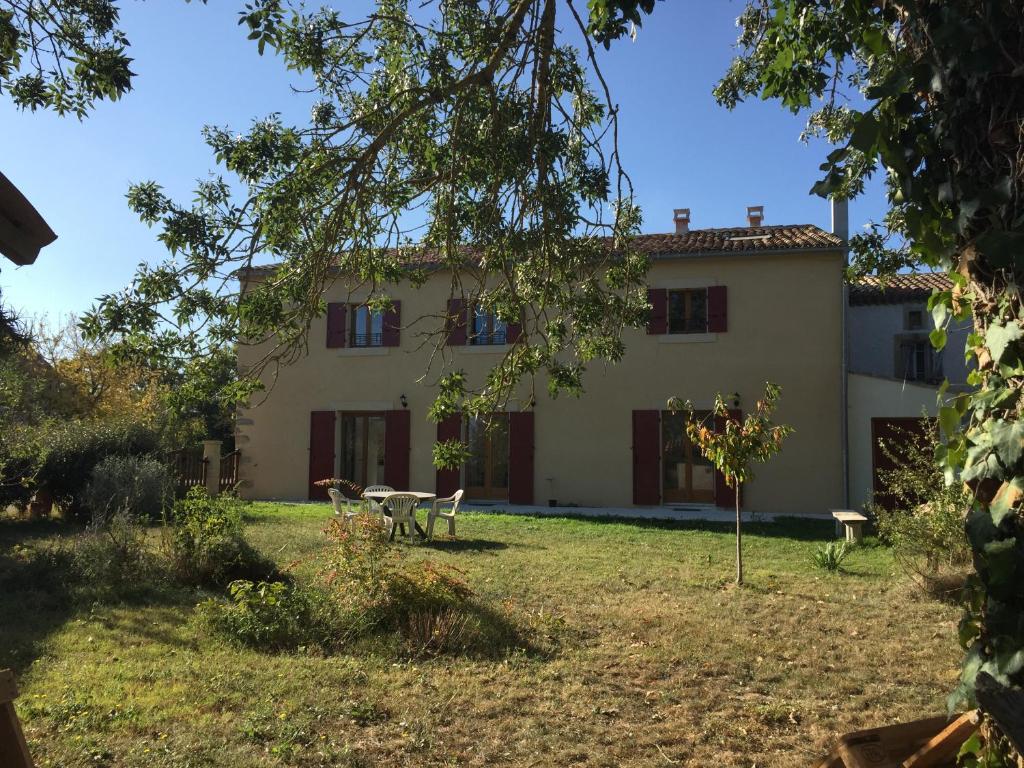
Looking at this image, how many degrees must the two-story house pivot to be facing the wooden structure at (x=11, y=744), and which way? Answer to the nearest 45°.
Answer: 0° — it already faces it

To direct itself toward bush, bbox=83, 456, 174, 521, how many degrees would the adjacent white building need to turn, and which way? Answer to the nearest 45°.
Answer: approximately 45° to its right

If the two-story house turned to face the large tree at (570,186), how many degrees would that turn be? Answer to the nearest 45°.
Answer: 0° — it already faces it

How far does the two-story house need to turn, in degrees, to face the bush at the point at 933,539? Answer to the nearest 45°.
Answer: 0° — it already faces it

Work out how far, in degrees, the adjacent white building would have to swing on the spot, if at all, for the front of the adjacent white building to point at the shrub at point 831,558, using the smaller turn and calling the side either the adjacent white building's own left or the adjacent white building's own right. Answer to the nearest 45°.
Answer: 0° — it already faces it

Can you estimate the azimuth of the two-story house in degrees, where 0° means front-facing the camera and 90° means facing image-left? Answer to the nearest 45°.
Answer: approximately 0°

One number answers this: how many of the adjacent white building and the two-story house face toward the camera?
2

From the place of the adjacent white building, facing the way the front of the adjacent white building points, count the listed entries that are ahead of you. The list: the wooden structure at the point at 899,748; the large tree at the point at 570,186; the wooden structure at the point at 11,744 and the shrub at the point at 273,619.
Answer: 4

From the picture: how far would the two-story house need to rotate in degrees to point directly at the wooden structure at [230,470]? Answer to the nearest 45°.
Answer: approximately 90° to its right
